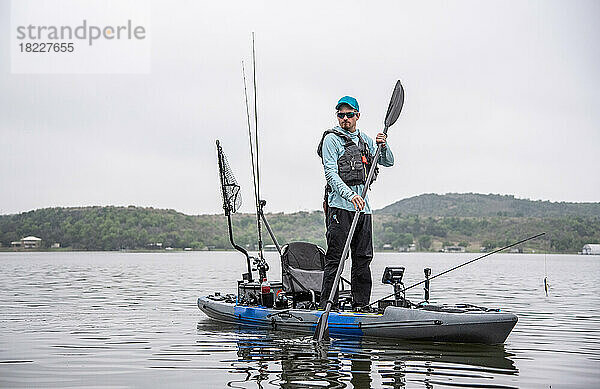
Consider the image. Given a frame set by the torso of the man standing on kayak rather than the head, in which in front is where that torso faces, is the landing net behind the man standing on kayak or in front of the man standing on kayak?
behind

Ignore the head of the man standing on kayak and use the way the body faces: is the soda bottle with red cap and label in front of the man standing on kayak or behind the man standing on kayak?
behind

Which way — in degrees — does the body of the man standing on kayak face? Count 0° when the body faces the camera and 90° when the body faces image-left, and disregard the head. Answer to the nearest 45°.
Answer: approximately 315°
